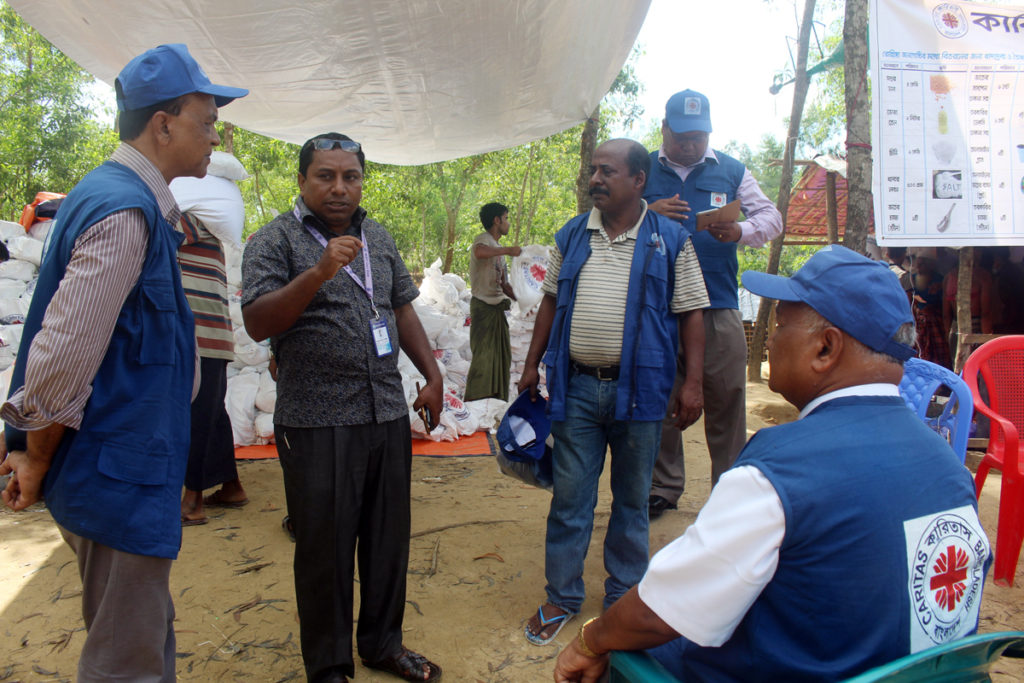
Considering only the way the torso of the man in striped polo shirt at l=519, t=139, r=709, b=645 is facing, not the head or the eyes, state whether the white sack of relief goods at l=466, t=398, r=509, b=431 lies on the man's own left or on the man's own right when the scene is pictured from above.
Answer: on the man's own right

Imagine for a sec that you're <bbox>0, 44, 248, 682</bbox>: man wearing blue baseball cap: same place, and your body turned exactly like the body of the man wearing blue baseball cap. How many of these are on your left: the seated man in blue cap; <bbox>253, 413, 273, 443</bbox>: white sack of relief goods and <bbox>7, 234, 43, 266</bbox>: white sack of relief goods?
2

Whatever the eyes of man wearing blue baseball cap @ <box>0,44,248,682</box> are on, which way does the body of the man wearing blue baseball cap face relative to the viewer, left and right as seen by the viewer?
facing to the right of the viewer

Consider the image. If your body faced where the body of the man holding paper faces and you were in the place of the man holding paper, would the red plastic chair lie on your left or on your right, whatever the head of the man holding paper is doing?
on your left

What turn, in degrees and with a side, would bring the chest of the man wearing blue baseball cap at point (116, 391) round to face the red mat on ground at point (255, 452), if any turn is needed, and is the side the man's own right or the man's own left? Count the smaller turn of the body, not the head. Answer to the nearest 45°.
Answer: approximately 90° to the man's own left

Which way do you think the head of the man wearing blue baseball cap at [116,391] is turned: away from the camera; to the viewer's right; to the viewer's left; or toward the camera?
to the viewer's right

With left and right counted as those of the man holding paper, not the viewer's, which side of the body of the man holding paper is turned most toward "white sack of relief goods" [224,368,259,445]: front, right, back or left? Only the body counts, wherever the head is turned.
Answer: right
